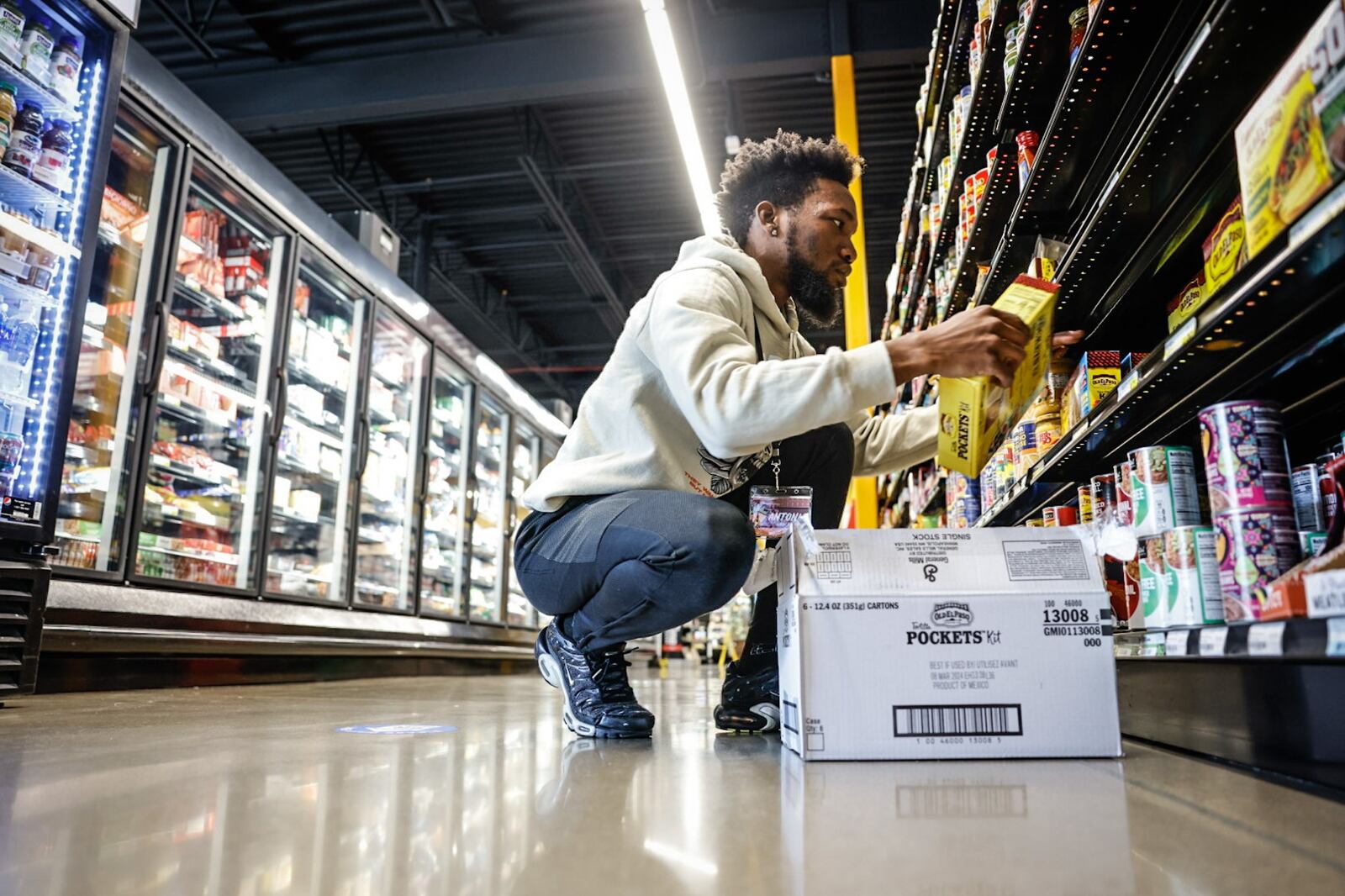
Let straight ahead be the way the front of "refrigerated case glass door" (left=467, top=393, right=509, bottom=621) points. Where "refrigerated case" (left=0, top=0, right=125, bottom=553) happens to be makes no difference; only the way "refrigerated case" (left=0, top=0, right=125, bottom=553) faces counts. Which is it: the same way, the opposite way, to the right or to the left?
the same way

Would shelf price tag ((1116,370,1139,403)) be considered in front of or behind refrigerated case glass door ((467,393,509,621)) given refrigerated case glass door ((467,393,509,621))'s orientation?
in front

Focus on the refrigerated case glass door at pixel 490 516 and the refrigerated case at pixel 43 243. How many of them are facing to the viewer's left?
0

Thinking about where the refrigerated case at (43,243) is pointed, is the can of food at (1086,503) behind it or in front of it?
in front

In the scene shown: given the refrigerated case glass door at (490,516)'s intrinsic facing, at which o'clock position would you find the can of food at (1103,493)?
The can of food is roughly at 1 o'clock from the refrigerated case glass door.

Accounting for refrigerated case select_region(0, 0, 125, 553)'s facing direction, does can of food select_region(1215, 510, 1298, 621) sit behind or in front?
in front

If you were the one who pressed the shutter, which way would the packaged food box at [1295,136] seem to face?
facing the viewer and to the left of the viewer

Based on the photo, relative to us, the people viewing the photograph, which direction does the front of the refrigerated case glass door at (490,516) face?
facing the viewer and to the right of the viewer

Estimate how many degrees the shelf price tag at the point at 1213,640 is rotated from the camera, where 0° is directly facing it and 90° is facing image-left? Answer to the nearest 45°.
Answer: approximately 45°

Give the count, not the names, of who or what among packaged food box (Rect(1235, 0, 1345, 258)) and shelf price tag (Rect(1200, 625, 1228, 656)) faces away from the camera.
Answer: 0

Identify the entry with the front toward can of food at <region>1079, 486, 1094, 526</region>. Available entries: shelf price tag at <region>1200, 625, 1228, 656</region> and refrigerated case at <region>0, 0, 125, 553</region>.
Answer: the refrigerated case

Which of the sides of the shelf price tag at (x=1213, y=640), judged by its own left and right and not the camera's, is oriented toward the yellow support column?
right

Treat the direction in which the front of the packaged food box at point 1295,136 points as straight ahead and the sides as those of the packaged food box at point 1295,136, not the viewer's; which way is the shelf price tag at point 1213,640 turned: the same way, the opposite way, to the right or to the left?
the same way

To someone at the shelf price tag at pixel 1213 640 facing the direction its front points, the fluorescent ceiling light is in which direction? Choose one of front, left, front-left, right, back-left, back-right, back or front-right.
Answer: right

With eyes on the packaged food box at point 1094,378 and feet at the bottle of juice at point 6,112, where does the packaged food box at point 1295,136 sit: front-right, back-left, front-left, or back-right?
front-right

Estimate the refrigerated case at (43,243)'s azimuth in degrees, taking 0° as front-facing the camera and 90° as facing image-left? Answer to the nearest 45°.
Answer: approximately 315°

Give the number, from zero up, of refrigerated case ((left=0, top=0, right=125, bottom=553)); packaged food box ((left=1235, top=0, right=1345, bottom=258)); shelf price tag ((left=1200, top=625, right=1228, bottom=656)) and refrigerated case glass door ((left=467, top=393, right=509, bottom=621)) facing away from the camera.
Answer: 0

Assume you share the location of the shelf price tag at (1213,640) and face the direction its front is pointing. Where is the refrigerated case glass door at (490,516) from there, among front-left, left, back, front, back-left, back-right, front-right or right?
right

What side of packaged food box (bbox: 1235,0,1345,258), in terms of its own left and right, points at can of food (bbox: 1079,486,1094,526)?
right
